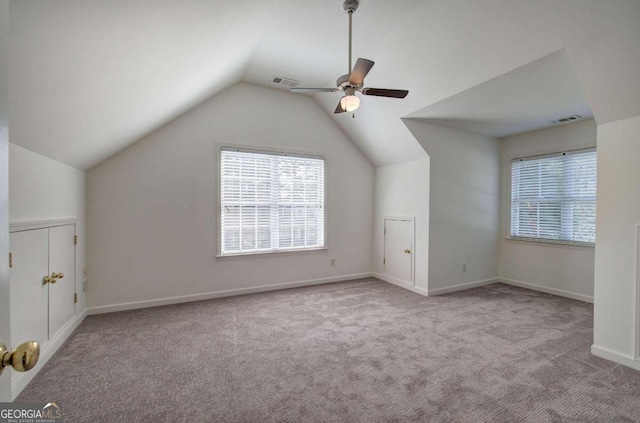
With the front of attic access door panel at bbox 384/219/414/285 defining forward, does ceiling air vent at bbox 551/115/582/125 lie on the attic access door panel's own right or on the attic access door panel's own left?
on the attic access door panel's own left

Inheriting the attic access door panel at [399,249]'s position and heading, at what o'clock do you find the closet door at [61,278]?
The closet door is roughly at 12 o'clock from the attic access door panel.

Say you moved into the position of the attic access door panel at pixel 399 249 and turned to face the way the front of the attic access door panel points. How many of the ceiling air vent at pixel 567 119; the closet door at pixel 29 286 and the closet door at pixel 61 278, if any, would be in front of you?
2

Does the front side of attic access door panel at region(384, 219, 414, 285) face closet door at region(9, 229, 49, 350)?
yes

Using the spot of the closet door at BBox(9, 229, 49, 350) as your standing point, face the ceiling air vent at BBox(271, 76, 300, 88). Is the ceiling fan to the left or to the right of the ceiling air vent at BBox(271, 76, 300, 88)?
right

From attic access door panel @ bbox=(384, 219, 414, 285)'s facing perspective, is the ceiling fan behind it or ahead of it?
ahead

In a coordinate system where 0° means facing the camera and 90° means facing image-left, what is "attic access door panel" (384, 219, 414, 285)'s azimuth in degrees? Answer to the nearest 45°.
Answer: approximately 45°

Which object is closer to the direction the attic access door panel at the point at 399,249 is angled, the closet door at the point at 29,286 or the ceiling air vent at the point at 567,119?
the closet door

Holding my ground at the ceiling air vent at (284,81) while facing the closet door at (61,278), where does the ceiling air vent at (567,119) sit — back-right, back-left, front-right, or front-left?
back-left
